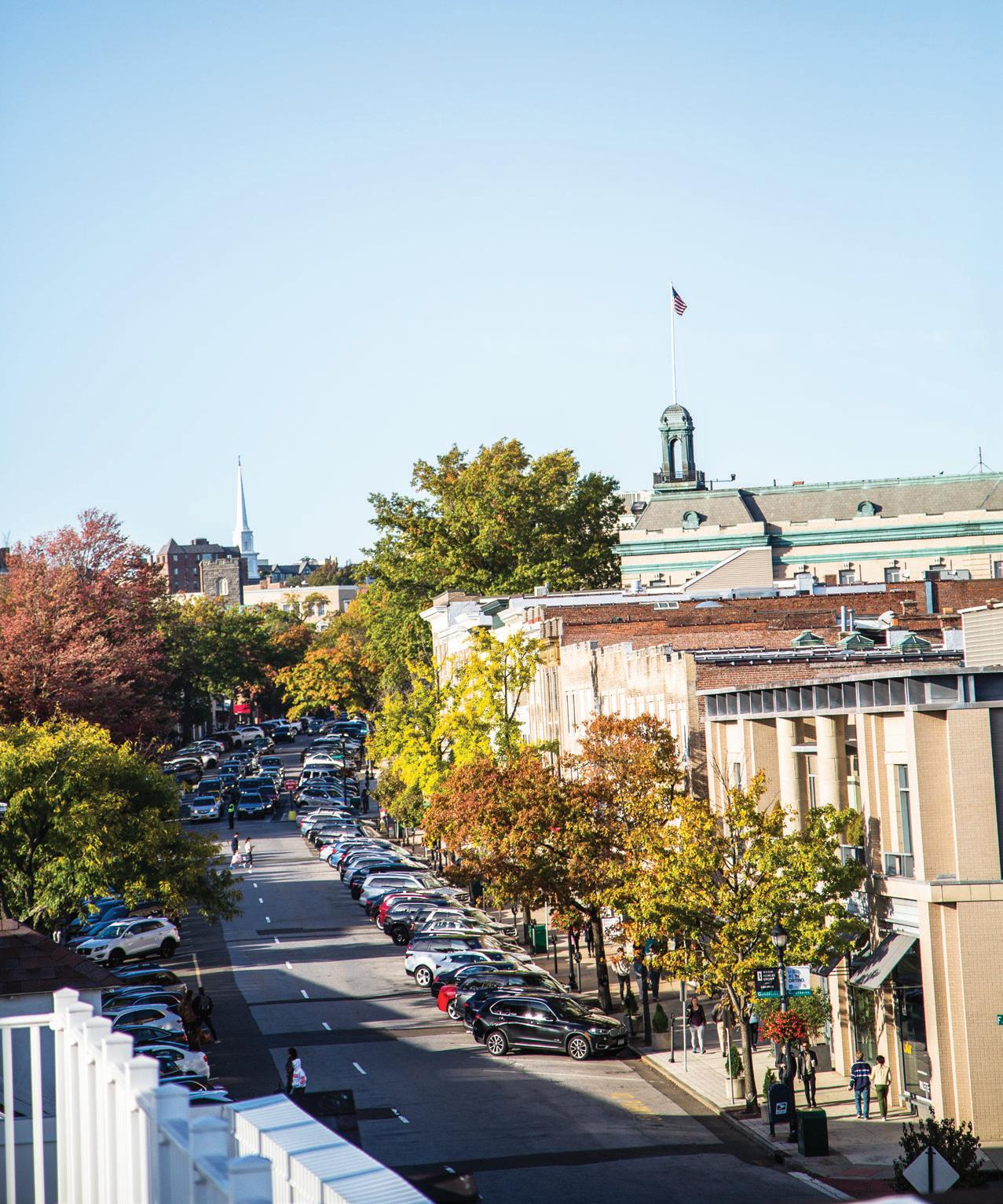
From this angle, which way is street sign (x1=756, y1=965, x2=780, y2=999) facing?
toward the camera

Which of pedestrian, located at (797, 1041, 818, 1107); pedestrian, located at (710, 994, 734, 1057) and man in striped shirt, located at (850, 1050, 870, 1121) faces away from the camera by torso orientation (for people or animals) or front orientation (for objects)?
the man in striped shirt

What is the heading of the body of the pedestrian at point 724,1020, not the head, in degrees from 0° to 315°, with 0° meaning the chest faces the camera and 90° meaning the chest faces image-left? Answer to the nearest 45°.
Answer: approximately 0°

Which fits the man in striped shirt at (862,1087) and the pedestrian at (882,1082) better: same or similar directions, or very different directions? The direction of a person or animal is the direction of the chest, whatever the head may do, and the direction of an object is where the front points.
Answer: same or similar directions

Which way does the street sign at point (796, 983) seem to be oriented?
toward the camera

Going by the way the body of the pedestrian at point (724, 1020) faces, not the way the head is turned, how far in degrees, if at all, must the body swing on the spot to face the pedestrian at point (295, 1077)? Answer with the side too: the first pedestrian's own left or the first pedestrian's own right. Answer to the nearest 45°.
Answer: approximately 45° to the first pedestrian's own right

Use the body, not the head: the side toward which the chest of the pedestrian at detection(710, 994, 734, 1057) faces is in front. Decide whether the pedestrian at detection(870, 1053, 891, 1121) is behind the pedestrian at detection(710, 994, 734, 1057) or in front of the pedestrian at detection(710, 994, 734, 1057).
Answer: in front

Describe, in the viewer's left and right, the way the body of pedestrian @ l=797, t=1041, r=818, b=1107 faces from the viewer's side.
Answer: facing the viewer

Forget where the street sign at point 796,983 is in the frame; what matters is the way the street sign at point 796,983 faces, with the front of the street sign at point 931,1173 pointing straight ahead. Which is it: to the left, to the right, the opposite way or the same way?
the opposite way

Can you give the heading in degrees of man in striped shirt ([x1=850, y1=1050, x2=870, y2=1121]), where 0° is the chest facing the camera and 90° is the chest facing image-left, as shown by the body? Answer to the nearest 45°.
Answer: approximately 180°

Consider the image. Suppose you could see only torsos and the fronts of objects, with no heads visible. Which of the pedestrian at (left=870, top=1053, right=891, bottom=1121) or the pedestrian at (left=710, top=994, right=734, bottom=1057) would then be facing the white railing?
the pedestrian at (left=710, top=994, right=734, bottom=1057)

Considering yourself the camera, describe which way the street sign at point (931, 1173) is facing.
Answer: facing away from the viewer

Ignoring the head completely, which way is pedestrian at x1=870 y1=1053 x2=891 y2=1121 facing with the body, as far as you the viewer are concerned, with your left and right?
facing away from the viewer
